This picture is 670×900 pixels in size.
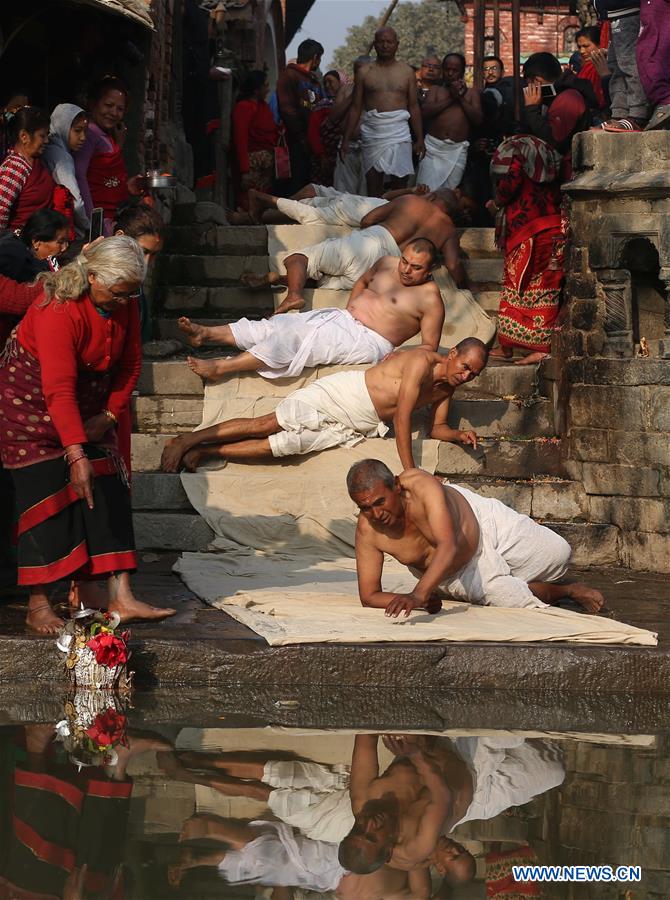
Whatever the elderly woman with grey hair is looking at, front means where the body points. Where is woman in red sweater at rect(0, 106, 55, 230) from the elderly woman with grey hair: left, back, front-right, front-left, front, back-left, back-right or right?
back-left

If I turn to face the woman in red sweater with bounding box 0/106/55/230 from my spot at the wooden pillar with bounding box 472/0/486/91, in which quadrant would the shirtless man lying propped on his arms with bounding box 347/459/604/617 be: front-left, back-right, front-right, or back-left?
front-left

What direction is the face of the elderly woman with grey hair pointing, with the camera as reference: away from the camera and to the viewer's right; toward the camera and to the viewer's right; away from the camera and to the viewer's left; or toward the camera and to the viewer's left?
toward the camera and to the viewer's right

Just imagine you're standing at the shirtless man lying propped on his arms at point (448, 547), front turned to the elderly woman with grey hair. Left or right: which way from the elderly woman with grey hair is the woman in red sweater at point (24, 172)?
right

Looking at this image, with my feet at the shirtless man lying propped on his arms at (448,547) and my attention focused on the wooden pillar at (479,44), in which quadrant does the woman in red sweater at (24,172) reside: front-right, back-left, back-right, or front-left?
front-left

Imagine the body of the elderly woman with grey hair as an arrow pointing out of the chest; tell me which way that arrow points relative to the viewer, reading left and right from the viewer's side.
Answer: facing the viewer and to the right of the viewer

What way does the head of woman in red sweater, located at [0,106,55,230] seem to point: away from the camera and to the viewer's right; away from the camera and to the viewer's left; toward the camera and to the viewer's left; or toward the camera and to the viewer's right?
toward the camera and to the viewer's right

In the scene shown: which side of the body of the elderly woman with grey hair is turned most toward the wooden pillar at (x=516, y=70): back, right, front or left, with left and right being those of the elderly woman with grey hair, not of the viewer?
left

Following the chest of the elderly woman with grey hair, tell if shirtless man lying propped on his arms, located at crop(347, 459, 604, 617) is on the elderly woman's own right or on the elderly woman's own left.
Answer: on the elderly woman's own left
